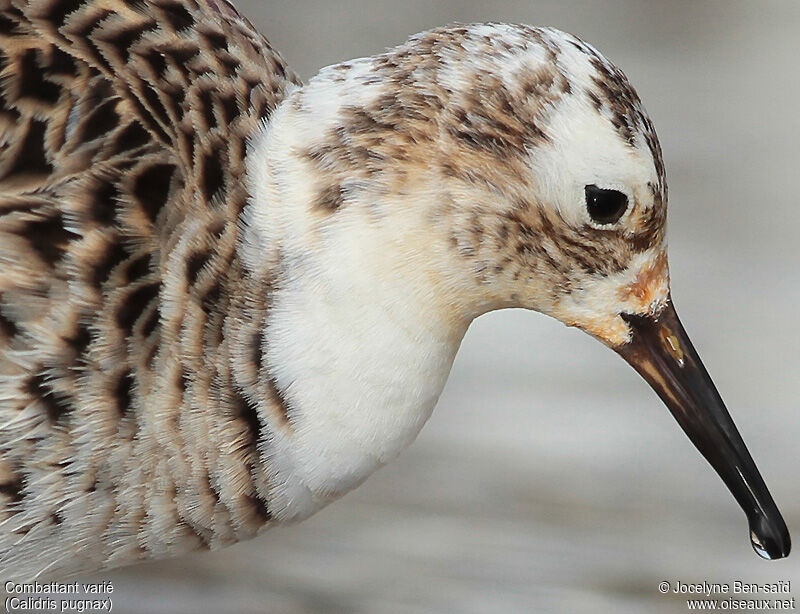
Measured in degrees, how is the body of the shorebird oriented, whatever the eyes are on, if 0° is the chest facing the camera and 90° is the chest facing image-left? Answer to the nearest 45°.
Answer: approximately 270°
